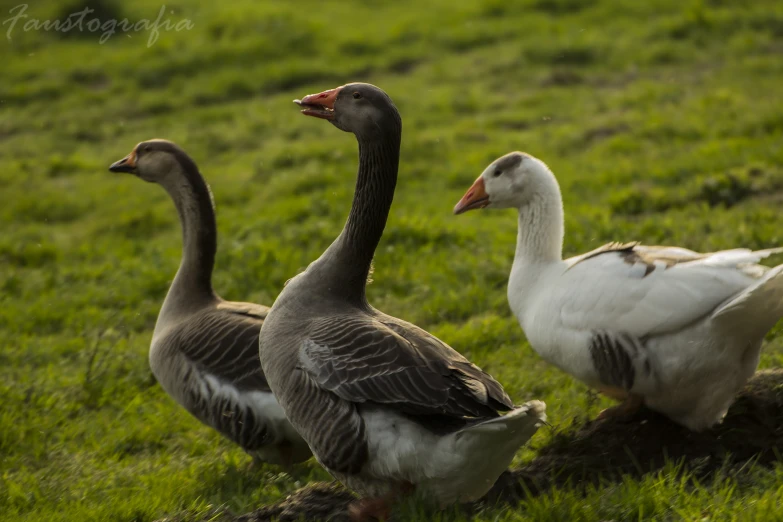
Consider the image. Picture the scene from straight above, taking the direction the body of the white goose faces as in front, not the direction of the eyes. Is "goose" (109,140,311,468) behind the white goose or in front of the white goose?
in front

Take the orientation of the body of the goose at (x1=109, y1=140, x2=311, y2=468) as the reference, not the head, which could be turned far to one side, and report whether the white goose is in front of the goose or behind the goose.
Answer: behind

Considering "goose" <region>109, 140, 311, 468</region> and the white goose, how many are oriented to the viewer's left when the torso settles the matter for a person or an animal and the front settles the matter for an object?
2

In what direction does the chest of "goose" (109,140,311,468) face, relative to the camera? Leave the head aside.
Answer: to the viewer's left

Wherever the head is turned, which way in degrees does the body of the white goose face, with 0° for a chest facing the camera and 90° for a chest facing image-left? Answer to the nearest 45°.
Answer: approximately 90°

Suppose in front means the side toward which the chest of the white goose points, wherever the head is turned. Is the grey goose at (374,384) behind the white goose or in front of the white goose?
in front
